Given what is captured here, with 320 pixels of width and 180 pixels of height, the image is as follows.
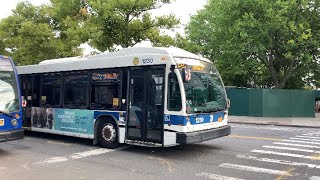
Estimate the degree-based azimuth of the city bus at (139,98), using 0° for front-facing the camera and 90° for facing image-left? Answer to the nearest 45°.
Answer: approximately 315°

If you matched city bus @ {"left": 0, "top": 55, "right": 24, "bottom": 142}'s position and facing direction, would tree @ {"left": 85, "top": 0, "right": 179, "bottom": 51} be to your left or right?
on your left

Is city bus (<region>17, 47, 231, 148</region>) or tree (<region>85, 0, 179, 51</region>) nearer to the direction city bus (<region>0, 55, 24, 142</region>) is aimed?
the city bus

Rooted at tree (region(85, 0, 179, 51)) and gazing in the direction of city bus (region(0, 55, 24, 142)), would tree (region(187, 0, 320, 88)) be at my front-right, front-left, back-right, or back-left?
back-left

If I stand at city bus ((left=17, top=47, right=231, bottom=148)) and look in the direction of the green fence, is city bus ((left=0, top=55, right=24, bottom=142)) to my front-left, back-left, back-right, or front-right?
back-left

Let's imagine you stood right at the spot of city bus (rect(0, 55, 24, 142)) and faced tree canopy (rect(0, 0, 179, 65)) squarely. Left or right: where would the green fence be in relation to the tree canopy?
right

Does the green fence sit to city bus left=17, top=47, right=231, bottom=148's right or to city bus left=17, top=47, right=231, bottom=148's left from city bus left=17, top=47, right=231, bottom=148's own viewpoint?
on its left

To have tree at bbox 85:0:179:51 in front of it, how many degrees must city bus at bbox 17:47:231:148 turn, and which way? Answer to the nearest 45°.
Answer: approximately 135° to its left

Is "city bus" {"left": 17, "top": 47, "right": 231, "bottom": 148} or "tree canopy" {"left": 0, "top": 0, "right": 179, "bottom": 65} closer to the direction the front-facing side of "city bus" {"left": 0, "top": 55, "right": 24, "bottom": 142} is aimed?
the city bus

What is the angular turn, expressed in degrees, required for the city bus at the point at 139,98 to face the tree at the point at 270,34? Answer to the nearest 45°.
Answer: approximately 90° to its left

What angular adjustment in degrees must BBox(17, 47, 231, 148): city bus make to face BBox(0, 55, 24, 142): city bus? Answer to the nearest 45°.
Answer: approximately 135° to its right
